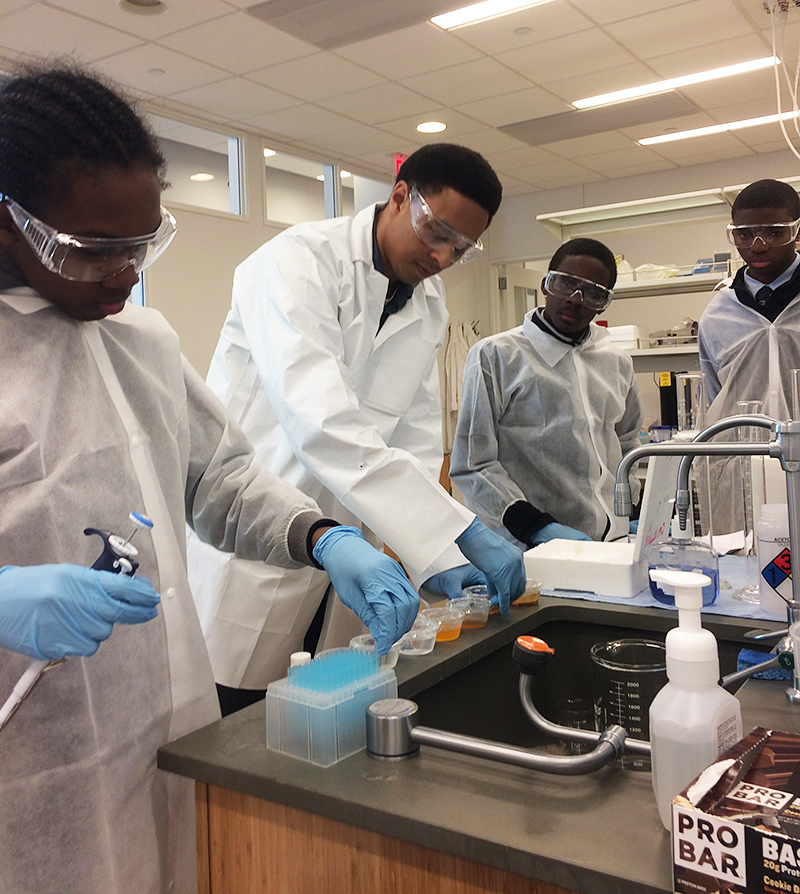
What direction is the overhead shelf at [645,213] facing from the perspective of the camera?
toward the camera

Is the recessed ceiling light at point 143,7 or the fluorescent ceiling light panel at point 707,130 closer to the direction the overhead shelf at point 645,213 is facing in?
the recessed ceiling light

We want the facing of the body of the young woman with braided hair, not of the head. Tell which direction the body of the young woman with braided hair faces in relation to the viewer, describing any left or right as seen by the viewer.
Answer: facing the viewer and to the right of the viewer

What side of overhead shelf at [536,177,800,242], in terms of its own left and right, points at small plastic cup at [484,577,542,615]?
front

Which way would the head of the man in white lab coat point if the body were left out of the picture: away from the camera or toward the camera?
toward the camera

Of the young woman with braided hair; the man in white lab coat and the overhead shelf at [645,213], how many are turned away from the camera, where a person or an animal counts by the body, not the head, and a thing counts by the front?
0

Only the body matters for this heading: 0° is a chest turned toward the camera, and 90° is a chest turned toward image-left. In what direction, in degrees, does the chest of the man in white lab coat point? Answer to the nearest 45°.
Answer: approximately 315°

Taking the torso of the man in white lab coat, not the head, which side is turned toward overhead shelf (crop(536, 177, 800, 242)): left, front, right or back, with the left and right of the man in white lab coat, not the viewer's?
left

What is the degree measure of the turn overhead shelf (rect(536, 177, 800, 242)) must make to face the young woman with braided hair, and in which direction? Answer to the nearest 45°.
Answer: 0° — it already faces them

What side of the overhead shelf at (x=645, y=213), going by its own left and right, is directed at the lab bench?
front

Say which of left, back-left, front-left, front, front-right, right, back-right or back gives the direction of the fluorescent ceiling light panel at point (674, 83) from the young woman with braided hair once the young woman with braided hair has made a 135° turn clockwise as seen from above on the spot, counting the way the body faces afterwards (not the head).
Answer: back-right

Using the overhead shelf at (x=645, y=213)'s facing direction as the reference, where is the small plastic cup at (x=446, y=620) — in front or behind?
in front
